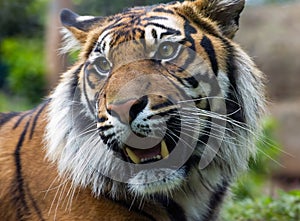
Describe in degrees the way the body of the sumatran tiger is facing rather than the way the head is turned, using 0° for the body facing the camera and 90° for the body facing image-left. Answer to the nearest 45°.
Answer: approximately 315°
